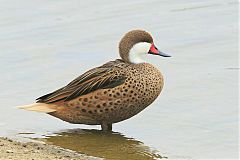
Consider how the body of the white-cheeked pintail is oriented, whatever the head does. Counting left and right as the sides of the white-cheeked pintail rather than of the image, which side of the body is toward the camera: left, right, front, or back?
right
